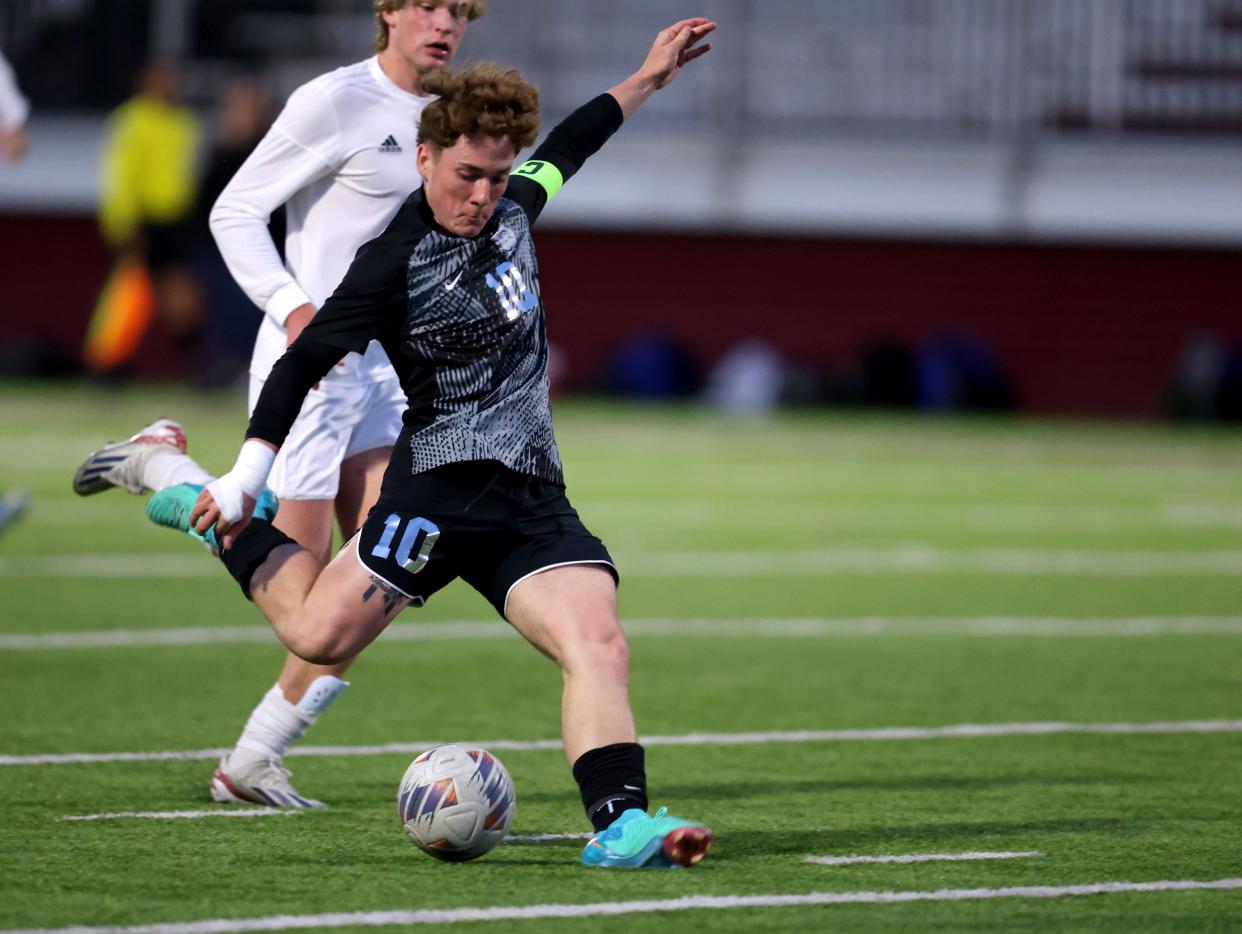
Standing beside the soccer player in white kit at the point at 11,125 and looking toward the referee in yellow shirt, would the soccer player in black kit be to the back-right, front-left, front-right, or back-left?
back-right

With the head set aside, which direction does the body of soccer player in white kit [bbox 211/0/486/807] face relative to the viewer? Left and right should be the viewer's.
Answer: facing the viewer and to the right of the viewer

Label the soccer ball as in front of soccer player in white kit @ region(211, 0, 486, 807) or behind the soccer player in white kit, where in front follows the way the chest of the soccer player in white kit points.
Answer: in front

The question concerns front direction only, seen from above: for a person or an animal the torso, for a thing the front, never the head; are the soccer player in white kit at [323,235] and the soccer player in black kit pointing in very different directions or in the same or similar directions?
same or similar directions

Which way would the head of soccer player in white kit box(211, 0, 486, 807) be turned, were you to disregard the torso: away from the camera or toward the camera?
toward the camera

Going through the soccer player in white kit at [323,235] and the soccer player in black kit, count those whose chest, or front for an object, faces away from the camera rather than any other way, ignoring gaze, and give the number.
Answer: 0
